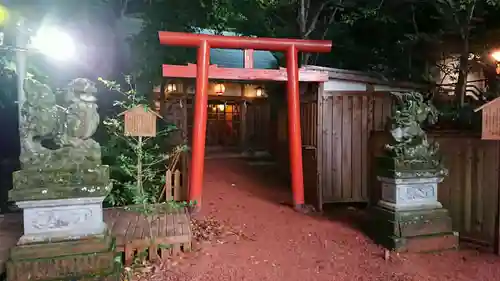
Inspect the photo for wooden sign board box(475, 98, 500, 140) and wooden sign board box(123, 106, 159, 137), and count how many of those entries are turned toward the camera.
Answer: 2

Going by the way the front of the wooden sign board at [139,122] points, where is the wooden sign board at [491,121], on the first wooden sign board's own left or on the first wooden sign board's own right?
on the first wooden sign board's own left

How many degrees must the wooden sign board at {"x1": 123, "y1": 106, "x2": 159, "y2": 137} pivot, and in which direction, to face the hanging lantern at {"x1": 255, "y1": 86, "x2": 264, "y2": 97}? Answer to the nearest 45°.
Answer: approximately 135° to its left

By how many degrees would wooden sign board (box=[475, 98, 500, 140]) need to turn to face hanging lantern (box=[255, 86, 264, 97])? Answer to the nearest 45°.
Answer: approximately 135° to its right

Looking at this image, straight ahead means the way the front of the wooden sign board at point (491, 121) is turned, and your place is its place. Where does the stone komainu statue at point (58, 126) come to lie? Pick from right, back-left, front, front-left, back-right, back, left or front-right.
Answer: front-right

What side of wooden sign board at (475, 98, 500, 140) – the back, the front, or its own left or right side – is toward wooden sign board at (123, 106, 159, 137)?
right

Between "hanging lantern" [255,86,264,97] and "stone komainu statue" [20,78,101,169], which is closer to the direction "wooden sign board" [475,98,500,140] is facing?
the stone komainu statue

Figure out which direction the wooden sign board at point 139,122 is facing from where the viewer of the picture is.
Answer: facing the viewer

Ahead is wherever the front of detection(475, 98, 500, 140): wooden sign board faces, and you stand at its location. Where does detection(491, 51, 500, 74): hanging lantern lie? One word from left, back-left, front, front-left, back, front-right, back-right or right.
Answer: back

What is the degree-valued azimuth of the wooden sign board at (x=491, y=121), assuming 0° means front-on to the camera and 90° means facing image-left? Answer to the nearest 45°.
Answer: approximately 0°

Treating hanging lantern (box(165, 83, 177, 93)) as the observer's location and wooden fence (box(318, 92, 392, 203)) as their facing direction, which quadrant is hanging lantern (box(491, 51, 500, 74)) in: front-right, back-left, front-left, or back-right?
front-left
